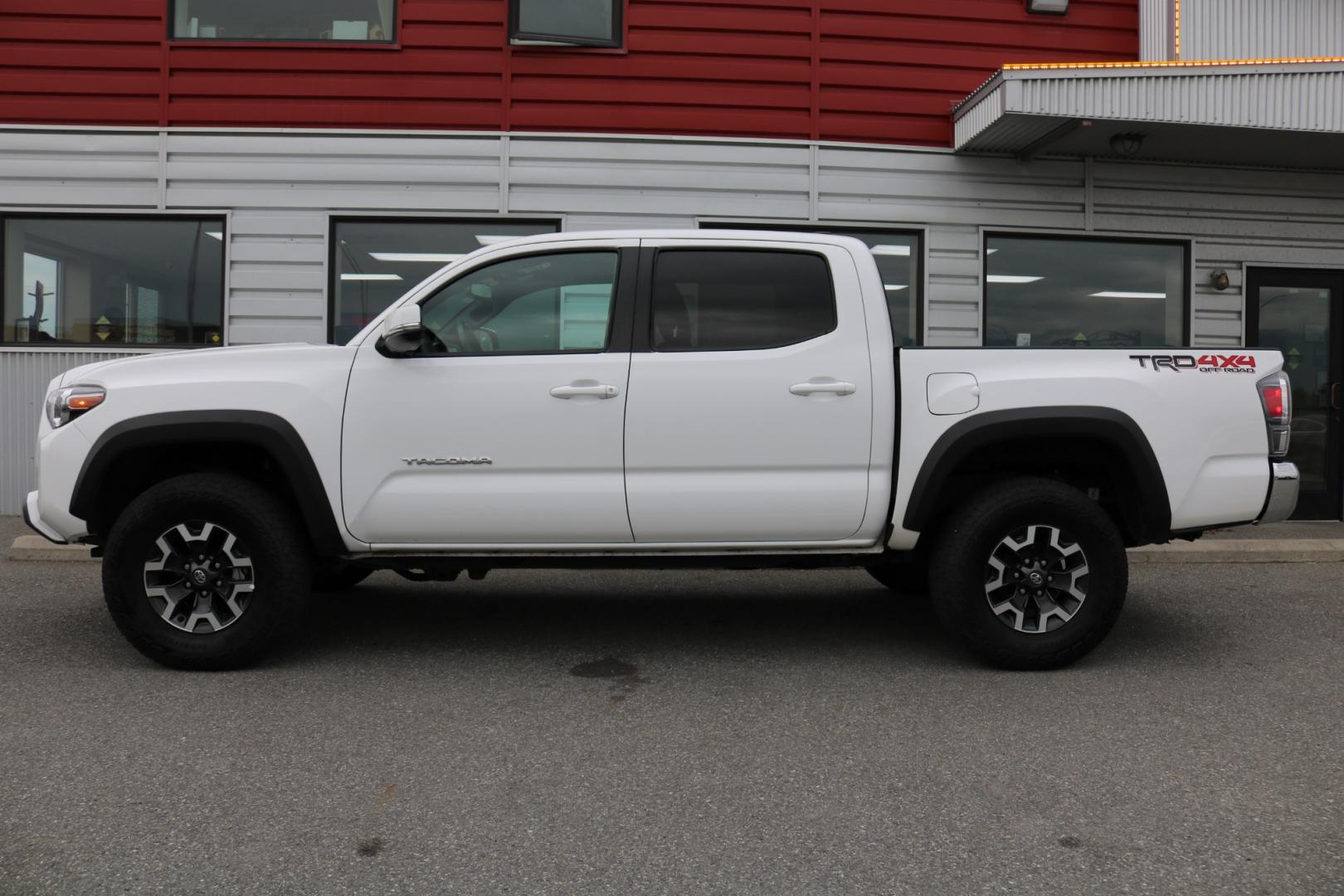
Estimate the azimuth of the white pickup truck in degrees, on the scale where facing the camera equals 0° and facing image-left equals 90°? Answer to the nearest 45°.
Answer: approximately 90°
